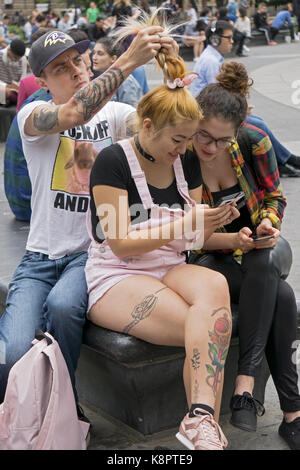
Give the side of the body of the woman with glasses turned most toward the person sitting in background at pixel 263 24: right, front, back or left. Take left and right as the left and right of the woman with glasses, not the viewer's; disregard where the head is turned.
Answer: back

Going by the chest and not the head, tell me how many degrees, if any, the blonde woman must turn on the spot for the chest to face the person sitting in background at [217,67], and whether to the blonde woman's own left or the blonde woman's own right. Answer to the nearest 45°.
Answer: approximately 135° to the blonde woman's own left

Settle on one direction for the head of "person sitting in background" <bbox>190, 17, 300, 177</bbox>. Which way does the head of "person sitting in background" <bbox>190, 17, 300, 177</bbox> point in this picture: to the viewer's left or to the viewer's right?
to the viewer's right

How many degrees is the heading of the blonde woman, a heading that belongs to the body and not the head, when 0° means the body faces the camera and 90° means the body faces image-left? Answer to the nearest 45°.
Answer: approximately 315°

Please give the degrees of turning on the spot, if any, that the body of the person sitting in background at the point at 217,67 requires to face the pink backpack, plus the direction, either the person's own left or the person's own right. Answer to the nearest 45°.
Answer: approximately 90° to the person's own right

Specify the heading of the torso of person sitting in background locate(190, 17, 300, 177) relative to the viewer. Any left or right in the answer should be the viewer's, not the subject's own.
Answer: facing to the right of the viewer

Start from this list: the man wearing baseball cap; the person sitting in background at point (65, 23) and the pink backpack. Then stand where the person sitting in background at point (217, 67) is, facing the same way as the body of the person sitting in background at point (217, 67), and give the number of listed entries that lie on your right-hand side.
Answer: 2
